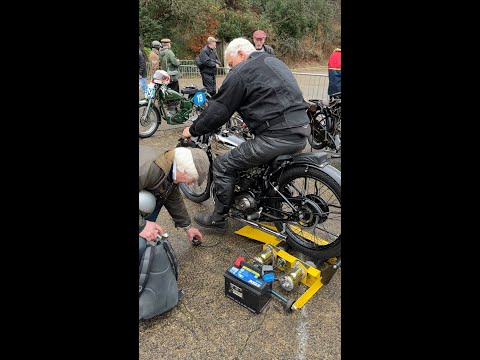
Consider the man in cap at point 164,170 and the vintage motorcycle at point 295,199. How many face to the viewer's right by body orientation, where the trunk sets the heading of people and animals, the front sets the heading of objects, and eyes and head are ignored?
1

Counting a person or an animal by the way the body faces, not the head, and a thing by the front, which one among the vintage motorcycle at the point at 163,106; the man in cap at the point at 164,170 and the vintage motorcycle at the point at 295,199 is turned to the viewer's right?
the man in cap

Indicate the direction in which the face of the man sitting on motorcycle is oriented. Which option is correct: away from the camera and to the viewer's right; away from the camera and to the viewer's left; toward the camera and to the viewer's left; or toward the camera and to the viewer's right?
away from the camera and to the viewer's left

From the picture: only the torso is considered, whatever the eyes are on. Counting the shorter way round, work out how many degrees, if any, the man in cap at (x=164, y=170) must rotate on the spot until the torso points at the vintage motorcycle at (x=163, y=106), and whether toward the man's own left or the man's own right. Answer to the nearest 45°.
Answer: approximately 90° to the man's own left

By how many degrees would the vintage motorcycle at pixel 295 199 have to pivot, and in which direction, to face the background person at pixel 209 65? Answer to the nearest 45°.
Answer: approximately 45° to its right

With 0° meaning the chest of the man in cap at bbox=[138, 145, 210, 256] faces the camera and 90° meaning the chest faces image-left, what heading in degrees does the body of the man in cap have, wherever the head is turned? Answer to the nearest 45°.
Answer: approximately 270°
